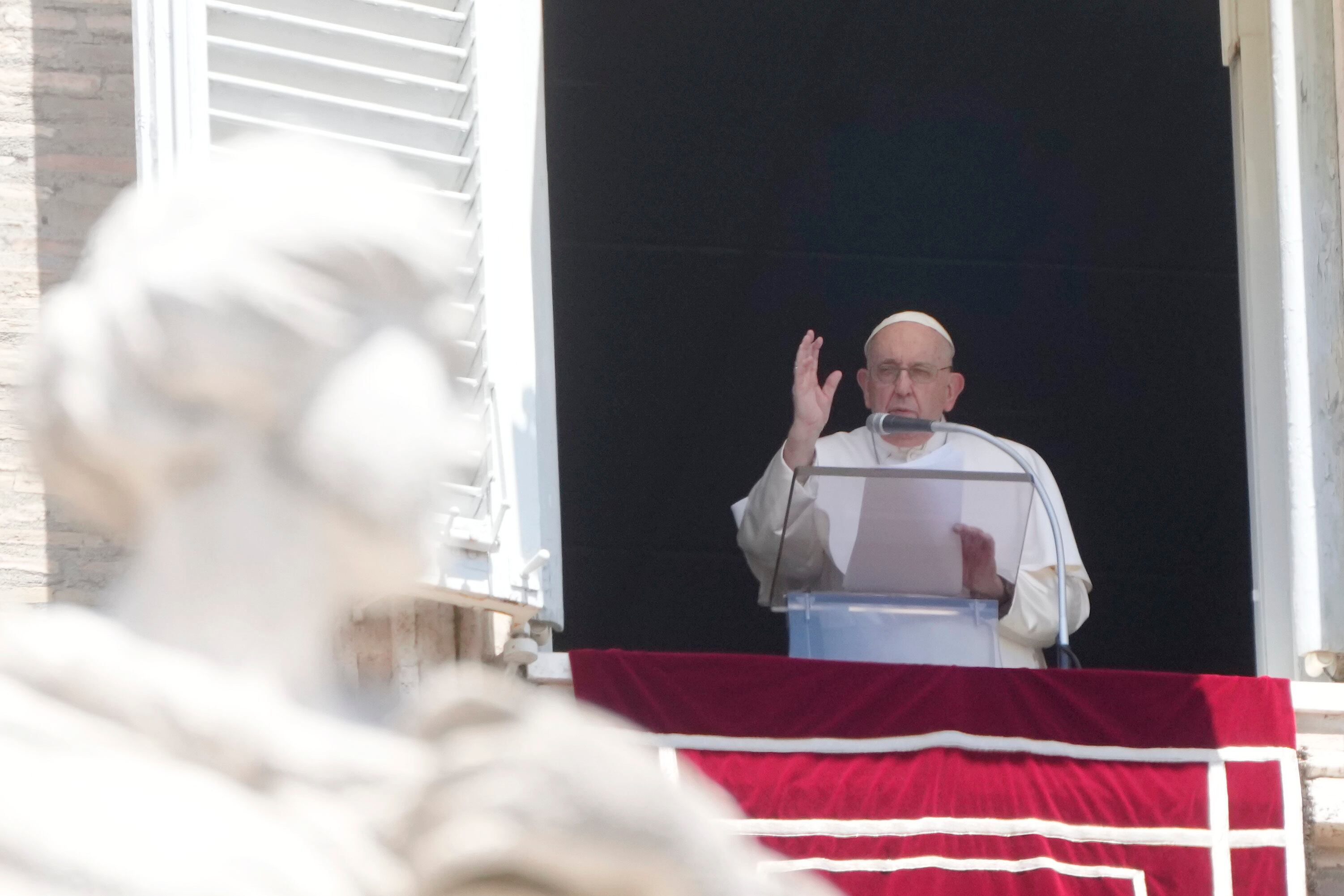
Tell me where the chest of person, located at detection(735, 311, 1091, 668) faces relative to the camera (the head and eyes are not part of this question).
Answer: toward the camera

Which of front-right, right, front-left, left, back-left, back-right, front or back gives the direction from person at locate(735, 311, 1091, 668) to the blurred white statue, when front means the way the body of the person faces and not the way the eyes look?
front

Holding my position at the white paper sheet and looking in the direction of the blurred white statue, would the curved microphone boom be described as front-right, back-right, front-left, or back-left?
back-left
